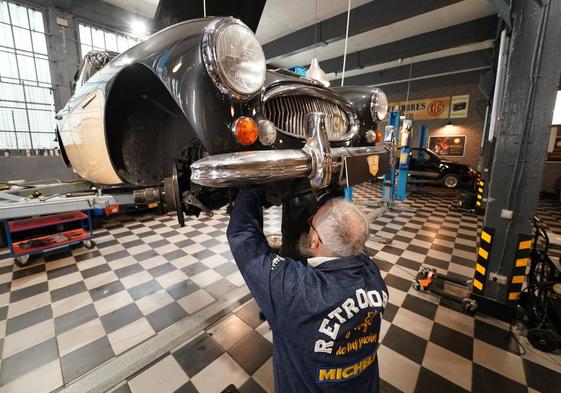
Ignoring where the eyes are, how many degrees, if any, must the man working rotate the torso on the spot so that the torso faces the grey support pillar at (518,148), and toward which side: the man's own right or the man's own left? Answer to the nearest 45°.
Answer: approximately 90° to the man's own right

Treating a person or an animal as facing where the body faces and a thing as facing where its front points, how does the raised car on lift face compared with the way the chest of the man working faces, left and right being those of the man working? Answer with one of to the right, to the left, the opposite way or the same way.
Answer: the opposite way

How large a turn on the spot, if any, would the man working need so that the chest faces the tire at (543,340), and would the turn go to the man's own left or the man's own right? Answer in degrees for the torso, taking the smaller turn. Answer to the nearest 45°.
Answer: approximately 90° to the man's own right

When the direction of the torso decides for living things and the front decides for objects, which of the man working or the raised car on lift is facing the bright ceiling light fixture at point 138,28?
the man working

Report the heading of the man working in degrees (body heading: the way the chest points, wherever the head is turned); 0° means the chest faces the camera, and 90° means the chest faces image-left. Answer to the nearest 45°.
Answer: approximately 135°

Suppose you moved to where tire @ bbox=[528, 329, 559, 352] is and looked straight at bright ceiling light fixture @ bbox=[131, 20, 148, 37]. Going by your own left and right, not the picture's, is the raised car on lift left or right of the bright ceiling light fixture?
left

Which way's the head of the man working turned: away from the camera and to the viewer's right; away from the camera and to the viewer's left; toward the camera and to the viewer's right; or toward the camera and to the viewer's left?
away from the camera and to the viewer's left
